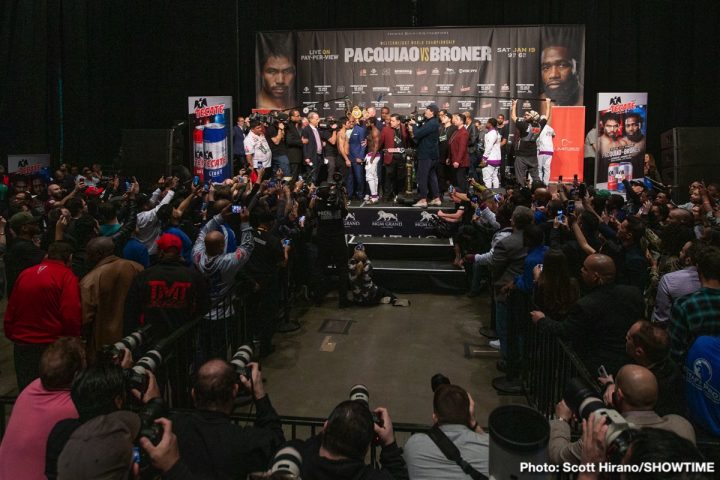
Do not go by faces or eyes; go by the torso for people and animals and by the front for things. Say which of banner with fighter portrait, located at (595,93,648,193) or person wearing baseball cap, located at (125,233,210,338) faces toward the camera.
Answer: the banner with fighter portrait

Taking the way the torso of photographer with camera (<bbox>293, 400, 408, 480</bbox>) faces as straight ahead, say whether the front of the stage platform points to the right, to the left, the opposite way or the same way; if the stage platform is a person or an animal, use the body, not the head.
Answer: the opposite way

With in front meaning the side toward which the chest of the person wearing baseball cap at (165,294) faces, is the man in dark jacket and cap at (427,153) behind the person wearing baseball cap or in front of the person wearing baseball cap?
in front

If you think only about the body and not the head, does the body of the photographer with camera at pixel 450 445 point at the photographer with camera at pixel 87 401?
no

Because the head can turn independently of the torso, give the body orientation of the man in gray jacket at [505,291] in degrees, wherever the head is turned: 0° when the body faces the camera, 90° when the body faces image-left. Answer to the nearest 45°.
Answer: approximately 90°

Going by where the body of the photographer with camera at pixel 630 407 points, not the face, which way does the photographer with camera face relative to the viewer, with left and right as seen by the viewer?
facing away from the viewer and to the left of the viewer

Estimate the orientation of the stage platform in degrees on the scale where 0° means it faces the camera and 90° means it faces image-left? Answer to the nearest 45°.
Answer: approximately 0°

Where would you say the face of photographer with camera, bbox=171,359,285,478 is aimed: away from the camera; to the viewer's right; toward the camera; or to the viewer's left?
away from the camera

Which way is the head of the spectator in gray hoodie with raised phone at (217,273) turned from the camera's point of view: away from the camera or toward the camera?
away from the camera

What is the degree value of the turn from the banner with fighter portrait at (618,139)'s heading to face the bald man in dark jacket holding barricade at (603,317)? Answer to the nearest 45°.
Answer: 0° — it already faces them

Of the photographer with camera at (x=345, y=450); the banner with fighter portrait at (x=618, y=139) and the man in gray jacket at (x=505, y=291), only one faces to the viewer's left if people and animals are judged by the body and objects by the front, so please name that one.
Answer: the man in gray jacket

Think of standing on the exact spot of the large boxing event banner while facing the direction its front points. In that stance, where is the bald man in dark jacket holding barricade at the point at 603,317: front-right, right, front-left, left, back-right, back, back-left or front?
front

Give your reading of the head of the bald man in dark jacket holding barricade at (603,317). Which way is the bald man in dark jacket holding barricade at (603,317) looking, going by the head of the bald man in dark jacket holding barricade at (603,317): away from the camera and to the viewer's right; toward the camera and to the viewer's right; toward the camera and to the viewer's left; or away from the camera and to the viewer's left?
away from the camera and to the viewer's left

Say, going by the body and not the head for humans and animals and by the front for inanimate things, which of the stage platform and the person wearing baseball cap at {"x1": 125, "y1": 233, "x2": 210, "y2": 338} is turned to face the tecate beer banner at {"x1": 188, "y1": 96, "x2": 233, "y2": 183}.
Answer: the person wearing baseball cap

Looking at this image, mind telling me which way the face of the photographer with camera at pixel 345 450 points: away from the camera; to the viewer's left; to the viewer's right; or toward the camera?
away from the camera

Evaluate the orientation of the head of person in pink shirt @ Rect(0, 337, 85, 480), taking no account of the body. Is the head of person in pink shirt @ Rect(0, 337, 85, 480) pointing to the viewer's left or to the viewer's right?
to the viewer's right

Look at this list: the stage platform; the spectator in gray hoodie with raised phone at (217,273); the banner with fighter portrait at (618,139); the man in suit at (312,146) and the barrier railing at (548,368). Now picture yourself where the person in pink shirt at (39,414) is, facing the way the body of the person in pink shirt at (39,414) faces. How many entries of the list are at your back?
0
